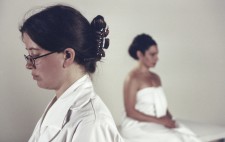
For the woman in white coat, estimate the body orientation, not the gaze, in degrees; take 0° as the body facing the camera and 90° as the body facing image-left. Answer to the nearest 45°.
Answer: approximately 90°

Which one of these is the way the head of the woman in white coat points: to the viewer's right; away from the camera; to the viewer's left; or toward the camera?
to the viewer's left

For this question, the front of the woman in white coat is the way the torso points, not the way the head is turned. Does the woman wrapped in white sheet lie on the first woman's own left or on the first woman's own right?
on the first woman's own right
